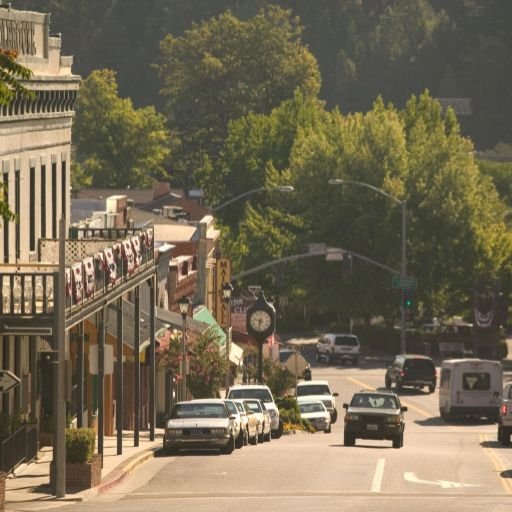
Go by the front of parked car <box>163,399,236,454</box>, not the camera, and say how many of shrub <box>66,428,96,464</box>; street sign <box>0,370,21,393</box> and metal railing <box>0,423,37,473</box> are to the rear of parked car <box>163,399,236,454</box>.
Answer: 0

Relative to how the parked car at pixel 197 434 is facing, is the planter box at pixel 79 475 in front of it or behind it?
in front

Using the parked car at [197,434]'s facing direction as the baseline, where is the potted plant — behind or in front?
in front

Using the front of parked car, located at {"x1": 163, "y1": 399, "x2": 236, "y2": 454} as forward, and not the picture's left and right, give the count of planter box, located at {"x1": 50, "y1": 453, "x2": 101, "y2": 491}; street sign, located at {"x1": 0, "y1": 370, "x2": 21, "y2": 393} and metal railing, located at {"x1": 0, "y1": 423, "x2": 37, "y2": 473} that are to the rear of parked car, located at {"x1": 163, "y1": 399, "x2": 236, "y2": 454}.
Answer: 0

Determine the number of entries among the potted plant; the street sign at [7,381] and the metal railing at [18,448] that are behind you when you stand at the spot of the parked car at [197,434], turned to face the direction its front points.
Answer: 0

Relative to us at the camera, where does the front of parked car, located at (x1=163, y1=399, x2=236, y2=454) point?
facing the viewer
